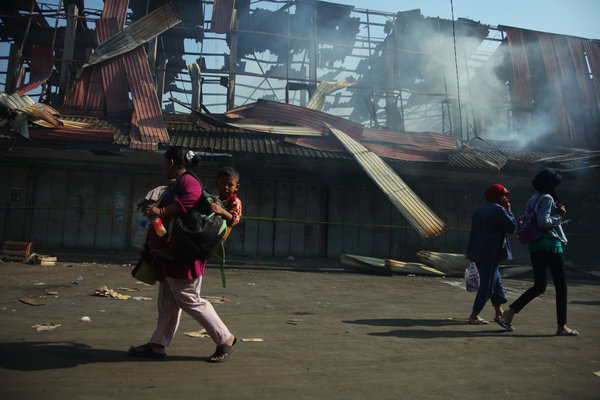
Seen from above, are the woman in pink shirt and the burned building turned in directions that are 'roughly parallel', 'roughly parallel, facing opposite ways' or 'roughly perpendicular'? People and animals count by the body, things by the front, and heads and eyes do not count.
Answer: roughly perpendicular

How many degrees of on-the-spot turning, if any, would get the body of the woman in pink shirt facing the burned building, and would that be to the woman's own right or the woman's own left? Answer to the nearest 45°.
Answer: approximately 90° to the woman's own right

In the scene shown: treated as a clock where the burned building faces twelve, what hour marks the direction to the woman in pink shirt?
The woman in pink shirt is roughly at 12 o'clock from the burned building.

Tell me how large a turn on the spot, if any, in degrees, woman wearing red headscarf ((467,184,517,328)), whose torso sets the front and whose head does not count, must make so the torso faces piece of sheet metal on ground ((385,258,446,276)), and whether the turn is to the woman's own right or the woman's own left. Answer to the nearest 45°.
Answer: approximately 45° to the woman's own left

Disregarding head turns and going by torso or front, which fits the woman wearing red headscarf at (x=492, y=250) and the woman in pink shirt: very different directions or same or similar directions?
very different directions
